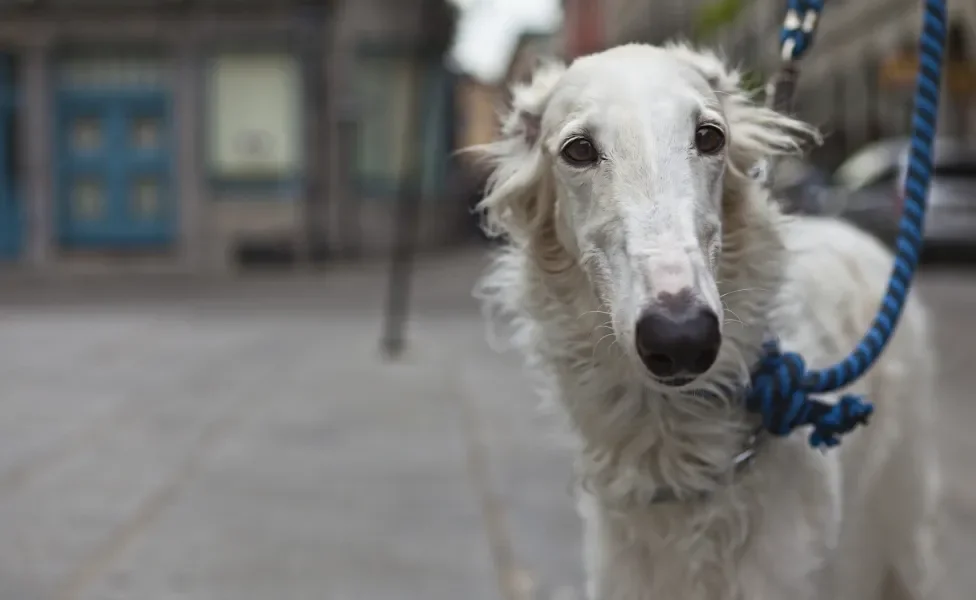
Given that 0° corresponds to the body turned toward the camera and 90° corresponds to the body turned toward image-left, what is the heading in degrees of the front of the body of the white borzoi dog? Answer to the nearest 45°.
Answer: approximately 45°
